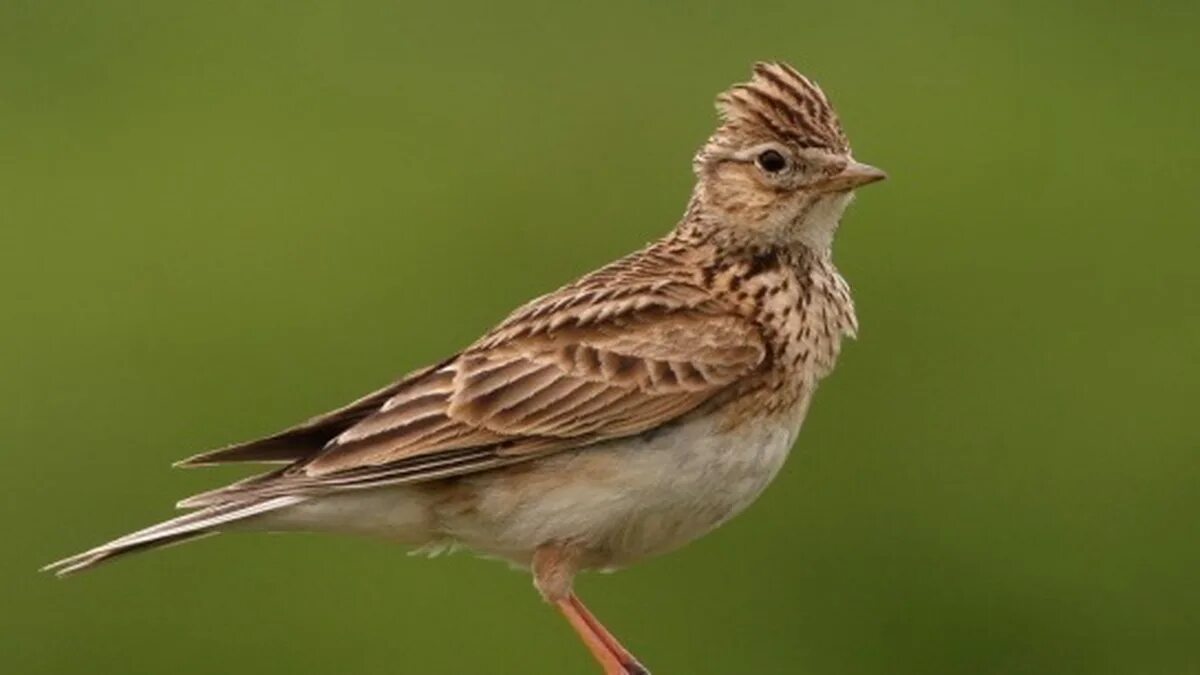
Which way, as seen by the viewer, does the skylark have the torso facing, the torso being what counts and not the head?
to the viewer's right
